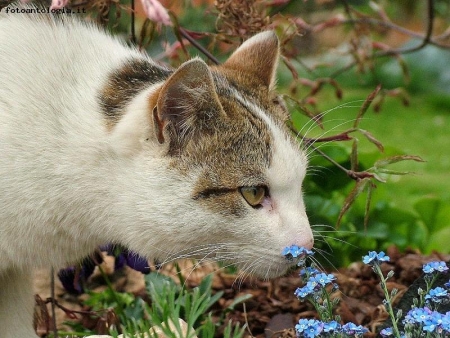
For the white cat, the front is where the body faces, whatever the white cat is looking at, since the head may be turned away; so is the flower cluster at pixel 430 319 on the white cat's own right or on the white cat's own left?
on the white cat's own right

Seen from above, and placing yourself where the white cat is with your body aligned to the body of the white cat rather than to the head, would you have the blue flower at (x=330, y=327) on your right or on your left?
on your right

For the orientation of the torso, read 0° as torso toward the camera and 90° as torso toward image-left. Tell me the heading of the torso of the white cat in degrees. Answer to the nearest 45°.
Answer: approximately 270°

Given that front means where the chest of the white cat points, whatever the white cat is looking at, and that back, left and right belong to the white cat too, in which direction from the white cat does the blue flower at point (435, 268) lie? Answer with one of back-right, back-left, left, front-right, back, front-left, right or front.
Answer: front-right

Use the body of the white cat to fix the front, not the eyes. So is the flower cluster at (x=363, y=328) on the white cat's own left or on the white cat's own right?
on the white cat's own right

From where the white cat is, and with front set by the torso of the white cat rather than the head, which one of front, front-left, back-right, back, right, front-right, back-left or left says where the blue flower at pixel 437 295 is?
front-right
